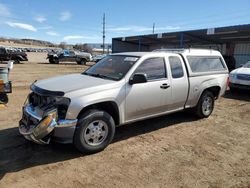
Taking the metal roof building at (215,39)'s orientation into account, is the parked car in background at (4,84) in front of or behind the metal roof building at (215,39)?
in front

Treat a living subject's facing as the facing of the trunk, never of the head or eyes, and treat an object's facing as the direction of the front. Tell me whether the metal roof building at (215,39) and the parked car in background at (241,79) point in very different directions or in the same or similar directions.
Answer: same or similar directions

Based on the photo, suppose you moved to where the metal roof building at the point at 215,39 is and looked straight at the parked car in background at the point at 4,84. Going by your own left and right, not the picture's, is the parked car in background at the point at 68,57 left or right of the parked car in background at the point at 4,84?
right

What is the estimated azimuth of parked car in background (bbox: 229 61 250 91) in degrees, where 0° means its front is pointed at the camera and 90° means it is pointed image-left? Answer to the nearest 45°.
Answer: approximately 45°

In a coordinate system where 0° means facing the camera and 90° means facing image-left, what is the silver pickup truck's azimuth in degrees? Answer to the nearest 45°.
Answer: approximately 45°

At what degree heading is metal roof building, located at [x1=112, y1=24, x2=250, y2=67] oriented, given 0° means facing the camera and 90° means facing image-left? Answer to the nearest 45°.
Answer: approximately 45°

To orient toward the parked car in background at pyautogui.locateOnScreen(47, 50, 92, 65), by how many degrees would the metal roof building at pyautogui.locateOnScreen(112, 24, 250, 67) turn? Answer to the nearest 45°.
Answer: approximately 45° to its right

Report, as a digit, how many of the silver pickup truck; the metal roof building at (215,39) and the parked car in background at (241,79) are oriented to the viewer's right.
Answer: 0

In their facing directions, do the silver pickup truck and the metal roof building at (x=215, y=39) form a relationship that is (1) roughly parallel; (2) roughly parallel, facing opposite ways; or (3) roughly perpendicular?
roughly parallel

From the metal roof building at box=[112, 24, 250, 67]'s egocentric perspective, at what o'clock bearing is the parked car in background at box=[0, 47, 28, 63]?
The parked car in background is roughly at 1 o'clock from the metal roof building.

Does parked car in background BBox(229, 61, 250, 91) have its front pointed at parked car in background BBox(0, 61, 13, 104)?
yes

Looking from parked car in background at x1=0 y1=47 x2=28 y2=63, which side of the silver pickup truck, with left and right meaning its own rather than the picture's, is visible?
right

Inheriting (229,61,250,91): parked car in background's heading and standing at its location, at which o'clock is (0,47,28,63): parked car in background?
(0,47,28,63): parked car in background is roughly at 2 o'clock from (229,61,250,91): parked car in background.

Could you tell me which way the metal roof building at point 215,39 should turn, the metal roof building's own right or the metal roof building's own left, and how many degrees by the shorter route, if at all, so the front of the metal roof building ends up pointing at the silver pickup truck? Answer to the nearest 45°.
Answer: approximately 45° to the metal roof building's own left

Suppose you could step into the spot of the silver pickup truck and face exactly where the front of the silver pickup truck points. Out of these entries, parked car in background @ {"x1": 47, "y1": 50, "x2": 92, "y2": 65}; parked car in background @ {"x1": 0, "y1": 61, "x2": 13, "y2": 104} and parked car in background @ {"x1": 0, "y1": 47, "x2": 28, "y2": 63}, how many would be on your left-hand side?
0

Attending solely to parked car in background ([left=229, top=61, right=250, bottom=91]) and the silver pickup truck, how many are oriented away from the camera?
0

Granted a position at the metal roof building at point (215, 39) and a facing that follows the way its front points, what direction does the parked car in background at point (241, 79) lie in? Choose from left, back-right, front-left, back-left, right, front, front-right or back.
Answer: front-left

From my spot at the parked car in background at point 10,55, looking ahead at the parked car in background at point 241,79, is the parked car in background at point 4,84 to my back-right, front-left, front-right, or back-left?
front-right

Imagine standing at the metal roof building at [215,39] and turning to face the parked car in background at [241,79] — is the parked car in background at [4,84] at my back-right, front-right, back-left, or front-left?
front-right
